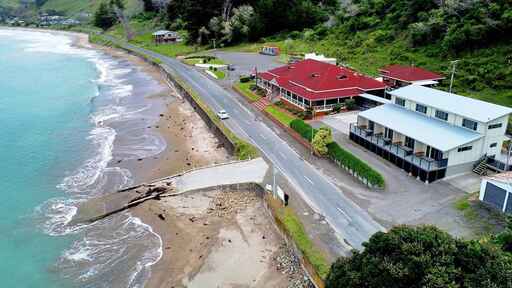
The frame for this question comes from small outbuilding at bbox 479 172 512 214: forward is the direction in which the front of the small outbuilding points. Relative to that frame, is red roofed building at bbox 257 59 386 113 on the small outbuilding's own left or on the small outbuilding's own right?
on the small outbuilding's own right

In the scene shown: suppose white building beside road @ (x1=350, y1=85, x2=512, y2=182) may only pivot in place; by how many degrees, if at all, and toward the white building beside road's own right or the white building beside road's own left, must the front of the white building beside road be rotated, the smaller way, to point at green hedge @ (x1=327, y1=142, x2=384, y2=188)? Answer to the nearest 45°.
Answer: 0° — it already faces it

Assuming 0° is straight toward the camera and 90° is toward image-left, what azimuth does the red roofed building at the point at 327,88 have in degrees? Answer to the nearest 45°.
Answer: approximately 45°

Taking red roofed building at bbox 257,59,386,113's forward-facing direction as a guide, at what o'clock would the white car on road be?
The white car on road is roughly at 1 o'clock from the red roofed building.

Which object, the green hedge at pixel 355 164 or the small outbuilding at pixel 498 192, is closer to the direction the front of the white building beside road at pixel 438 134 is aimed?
the green hedge

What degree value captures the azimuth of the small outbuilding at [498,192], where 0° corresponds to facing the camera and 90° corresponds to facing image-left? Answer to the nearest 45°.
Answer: approximately 45°

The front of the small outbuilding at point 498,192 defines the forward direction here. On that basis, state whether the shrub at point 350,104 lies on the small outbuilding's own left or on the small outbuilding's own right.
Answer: on the small outbuilding's own right

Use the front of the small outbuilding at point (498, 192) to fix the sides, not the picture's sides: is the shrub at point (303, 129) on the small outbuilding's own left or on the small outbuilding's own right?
on the small outbuilding's own right

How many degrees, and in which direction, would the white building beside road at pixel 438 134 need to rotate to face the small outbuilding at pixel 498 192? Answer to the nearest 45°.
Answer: approximately 90° to its left

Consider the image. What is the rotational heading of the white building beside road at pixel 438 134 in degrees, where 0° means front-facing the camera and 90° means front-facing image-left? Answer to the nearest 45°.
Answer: approximately 45°

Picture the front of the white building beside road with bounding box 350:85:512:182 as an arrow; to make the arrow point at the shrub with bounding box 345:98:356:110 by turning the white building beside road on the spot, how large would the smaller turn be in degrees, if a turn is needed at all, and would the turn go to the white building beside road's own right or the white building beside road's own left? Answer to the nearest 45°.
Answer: approximately 90° to the white building beside road's own right

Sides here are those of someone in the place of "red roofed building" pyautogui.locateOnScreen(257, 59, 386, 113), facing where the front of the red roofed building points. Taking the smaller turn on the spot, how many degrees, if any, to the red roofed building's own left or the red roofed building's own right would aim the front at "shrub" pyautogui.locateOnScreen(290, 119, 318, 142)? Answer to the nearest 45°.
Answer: approximately 45° to the red roofed building's own left
